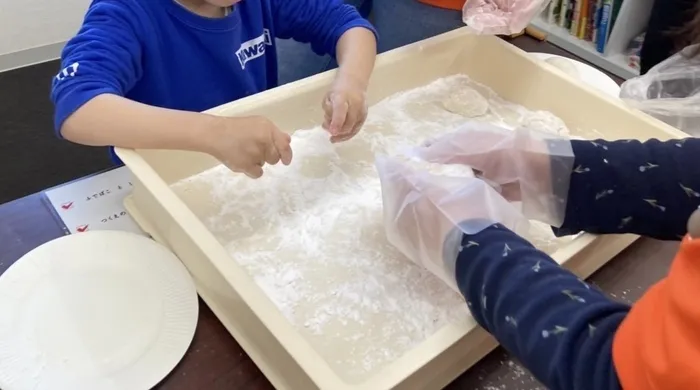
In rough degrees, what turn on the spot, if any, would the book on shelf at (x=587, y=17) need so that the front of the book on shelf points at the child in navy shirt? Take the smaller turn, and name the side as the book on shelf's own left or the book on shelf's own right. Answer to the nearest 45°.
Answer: approximately 45° to the book on shelf's own left

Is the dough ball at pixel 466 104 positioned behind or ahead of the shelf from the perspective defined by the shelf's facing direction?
ahead

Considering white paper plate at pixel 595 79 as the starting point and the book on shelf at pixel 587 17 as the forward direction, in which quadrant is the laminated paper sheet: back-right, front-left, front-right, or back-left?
back-left

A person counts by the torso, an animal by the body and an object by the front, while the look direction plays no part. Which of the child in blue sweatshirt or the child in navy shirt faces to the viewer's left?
the child in navy shirt

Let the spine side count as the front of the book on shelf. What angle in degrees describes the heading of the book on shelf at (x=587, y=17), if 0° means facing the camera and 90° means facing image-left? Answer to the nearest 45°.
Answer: approximately 45°

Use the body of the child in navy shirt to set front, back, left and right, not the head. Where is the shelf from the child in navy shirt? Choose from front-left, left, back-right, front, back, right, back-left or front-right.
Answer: right

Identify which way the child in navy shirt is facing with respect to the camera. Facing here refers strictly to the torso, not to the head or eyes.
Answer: to the viewer's left
